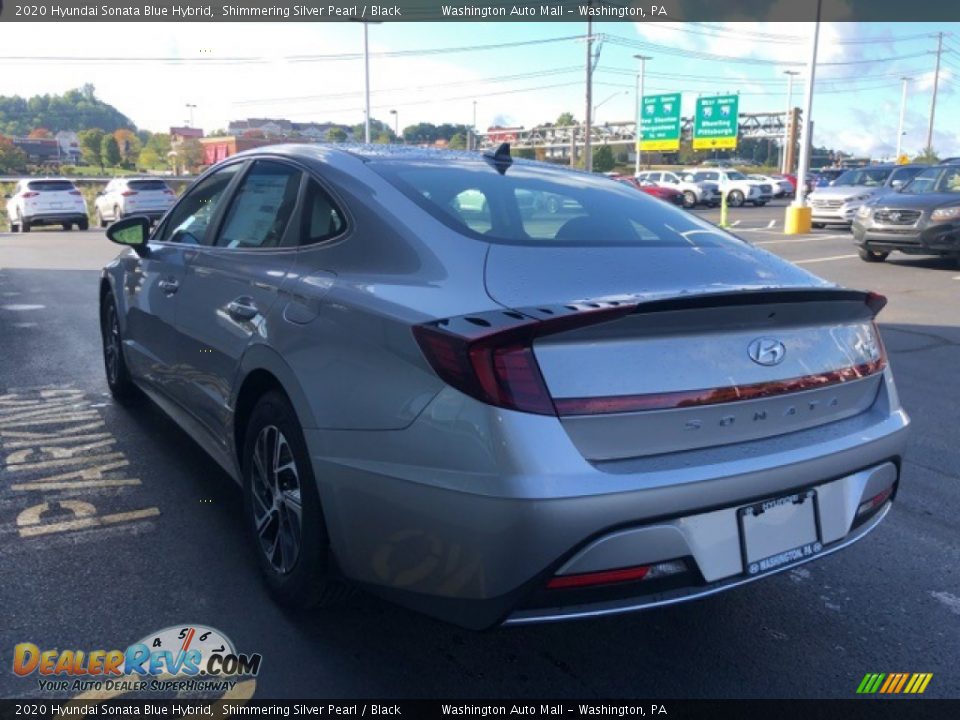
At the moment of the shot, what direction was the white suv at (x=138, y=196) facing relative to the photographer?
facing away from the viewer and to the left of the viewer

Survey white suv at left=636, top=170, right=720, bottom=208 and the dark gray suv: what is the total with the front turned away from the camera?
0

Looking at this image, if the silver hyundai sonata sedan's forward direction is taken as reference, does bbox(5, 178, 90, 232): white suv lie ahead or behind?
ahead

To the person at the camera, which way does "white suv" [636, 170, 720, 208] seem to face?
facing the viewer and to the right of the viewer

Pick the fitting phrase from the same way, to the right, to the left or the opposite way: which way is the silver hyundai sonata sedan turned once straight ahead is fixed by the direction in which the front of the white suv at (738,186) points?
the opposite way

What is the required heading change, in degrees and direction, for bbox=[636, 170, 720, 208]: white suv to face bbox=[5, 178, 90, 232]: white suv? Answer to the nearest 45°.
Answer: approximately 90° to its right

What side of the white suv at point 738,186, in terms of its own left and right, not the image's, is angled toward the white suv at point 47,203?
right

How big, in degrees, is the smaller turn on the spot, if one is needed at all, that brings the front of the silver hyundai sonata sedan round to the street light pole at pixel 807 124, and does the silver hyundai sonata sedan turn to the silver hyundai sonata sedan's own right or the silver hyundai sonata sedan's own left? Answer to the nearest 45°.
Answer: approximately 45° to the silver hyundai sonata sedan's own right

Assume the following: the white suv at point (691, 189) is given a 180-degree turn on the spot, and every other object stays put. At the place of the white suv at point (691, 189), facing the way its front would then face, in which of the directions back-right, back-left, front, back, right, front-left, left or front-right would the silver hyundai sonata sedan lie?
back-left

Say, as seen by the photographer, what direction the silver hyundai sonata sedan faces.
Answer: facing away from the viewer and to the left of the viewer

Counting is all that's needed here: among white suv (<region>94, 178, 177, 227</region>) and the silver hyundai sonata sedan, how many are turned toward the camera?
0
